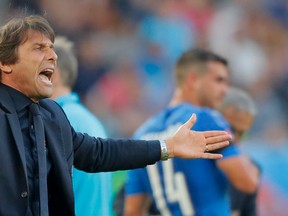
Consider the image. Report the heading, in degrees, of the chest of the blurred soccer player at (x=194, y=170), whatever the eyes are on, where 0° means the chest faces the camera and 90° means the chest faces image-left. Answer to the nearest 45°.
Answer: approximately 225°
